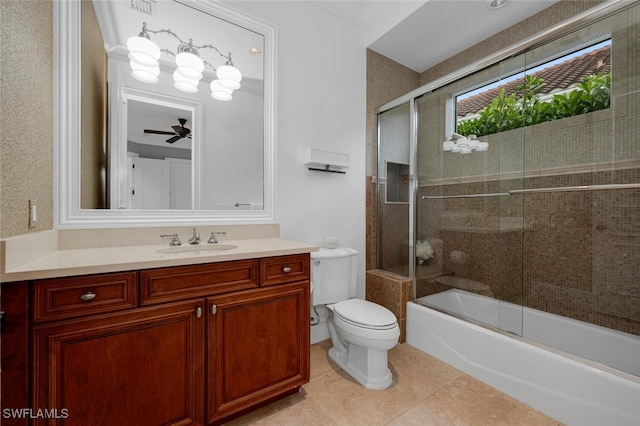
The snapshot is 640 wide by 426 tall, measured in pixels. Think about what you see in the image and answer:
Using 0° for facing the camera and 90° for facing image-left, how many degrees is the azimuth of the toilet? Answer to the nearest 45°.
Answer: approximately 315°

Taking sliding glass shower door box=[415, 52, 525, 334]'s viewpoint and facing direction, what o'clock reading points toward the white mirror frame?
The white mirror frame is roughly at 12 o'clock from the sliding glass shower door.

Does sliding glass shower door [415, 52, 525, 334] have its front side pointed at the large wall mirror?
yes

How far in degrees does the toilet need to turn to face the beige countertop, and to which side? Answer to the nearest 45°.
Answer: approximately 90° to its right

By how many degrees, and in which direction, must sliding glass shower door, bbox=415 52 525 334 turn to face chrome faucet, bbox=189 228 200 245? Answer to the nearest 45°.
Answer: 0° — it already faces it

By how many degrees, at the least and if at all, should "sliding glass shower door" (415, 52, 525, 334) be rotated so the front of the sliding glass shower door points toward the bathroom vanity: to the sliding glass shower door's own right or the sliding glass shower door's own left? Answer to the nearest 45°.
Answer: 0° — it already faces it

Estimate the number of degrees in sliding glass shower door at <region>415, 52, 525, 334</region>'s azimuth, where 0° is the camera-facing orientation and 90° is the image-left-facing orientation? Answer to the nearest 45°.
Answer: approximately 45°
